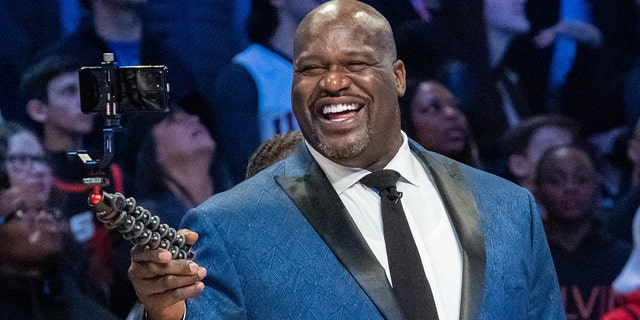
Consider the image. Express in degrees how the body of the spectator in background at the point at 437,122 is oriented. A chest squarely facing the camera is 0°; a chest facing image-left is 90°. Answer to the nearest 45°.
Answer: approximately 315°

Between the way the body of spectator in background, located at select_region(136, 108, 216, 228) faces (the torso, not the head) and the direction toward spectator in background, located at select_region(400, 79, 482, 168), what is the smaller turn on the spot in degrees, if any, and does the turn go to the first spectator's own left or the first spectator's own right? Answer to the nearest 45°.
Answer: approximately 45° to the first spectator's own left

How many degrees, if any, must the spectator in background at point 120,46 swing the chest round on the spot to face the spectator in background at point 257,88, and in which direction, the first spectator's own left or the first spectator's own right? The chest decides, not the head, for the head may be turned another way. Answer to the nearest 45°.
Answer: approximately 90° to the first spectator's own left

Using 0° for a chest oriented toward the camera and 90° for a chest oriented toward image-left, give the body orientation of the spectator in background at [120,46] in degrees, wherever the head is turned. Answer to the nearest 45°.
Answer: approximately 0°

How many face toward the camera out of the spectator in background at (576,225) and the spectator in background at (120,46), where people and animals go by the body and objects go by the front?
2

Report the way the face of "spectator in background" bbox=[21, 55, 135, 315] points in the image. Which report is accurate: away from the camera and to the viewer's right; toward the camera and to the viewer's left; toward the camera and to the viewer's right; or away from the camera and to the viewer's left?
toward the camera and to the viewer's right

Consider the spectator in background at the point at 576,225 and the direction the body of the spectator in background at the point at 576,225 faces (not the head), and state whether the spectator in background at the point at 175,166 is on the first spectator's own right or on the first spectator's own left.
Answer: on the first spectator's own right
